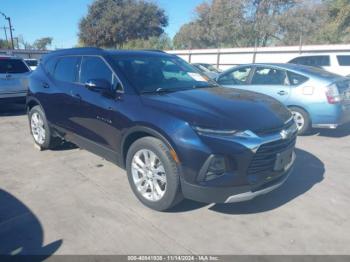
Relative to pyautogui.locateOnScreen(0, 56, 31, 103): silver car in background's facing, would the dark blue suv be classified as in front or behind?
behind

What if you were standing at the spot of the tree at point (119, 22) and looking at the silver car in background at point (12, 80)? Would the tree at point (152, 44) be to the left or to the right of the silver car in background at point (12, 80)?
left

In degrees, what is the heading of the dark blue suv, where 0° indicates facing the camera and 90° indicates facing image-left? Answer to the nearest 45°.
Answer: approximately 315°

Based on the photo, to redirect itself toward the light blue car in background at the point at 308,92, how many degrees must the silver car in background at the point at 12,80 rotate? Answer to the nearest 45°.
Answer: approximately 135° to its right

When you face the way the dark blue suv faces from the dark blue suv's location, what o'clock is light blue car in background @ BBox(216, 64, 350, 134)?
The light blue car in background is roughly at 9 o'clock from the dark blue suv.

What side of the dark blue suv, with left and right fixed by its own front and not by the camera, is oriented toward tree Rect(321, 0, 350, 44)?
left

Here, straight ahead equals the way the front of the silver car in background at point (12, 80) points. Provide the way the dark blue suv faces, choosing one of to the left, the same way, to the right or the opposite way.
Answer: the opposite way

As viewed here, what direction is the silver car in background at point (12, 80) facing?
away from the camera

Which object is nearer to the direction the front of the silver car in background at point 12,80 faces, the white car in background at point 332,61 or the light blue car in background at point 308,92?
the white car in background

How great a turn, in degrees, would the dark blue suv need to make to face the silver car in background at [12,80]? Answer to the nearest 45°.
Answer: approximately 180°

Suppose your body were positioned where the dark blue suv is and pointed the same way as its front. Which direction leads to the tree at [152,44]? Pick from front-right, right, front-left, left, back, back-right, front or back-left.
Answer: back-left

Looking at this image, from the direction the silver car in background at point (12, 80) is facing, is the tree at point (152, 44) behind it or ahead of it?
ahead

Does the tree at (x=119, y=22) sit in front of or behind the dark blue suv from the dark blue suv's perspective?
behind
